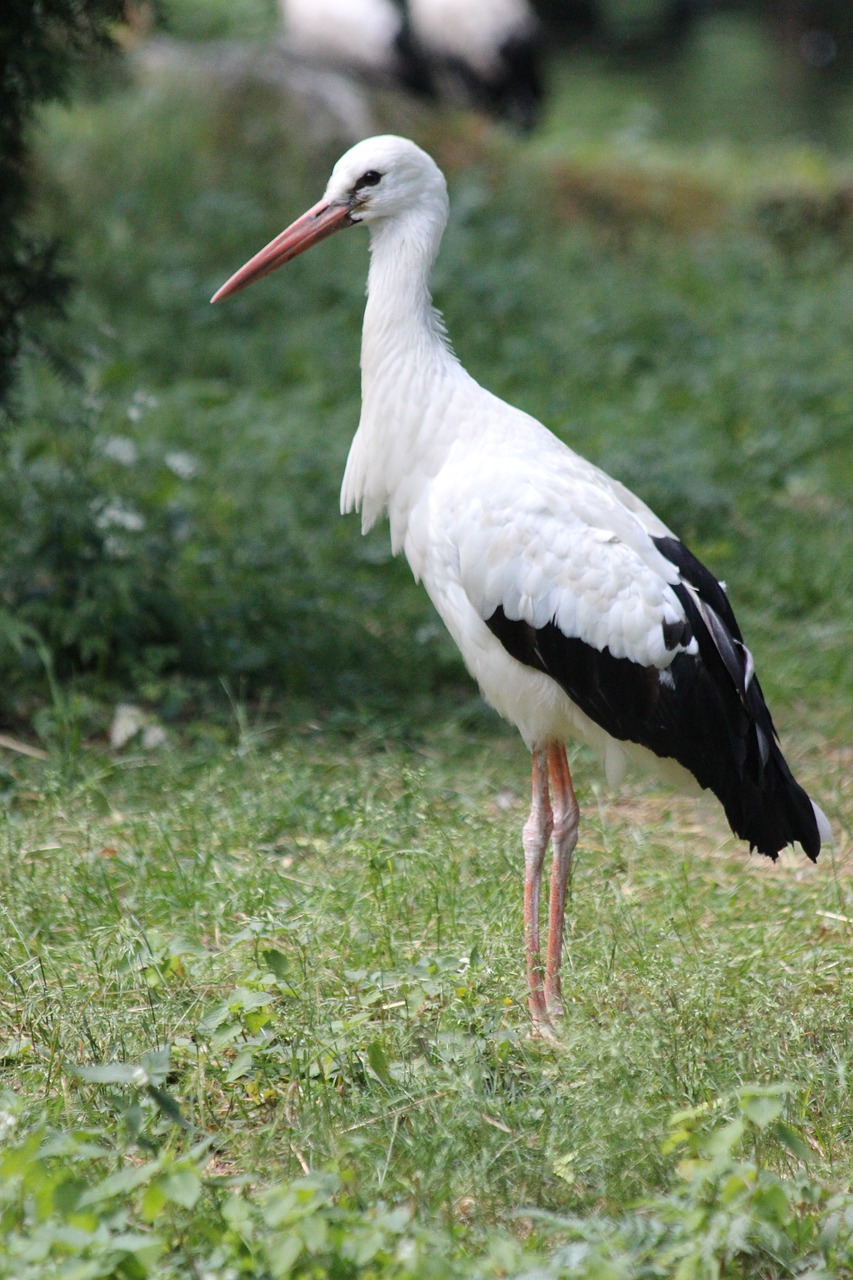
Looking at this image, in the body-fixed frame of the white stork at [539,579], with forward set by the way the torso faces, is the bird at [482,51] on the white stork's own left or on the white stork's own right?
on the white stork's own right

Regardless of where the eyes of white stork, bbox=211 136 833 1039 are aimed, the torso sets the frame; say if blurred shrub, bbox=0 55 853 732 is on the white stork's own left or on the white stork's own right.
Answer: on the white stork's own right

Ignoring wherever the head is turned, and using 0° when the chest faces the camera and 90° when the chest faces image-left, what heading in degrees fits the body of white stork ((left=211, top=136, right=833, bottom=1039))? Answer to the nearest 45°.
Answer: approximately 90°
